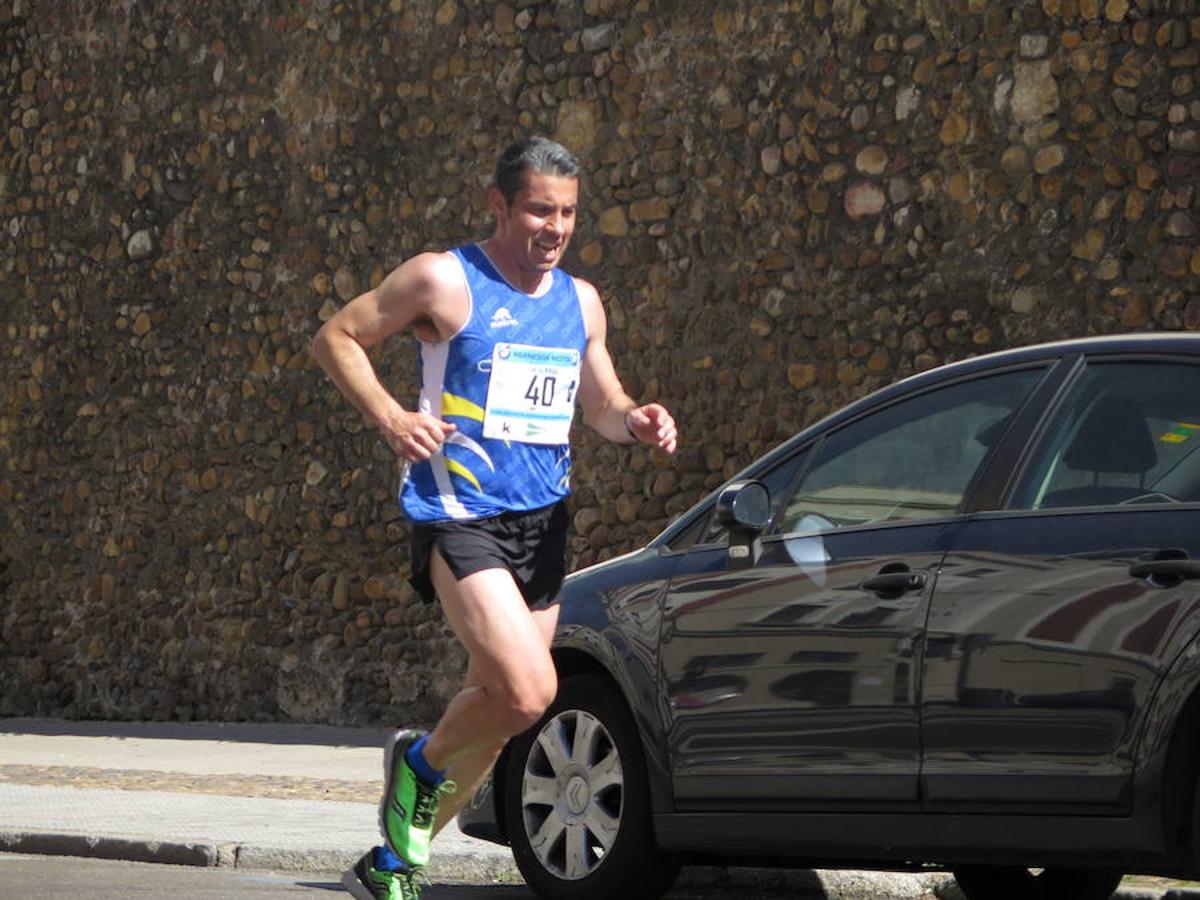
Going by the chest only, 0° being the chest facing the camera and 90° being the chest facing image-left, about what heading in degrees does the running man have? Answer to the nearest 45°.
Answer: approximately 315°

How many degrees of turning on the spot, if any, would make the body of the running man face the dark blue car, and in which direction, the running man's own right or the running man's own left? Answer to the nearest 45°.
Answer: approximately 45° to the running man's own left
